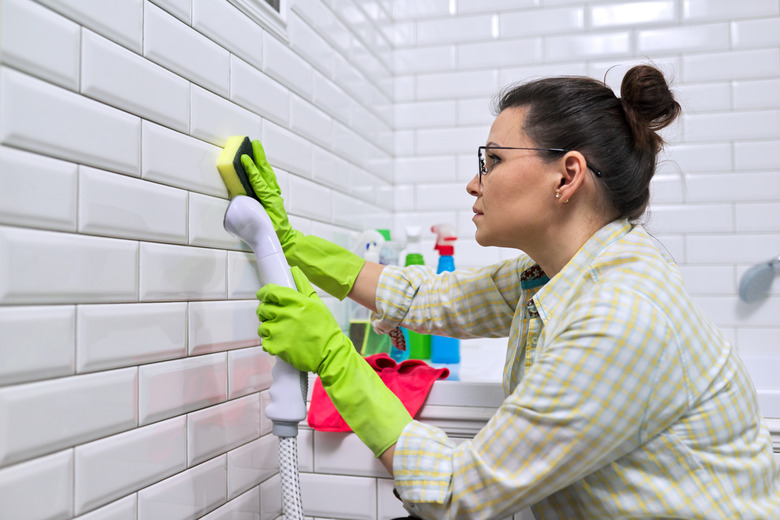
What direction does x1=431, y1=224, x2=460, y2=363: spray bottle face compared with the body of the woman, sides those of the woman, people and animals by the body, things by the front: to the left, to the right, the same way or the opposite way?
the same way

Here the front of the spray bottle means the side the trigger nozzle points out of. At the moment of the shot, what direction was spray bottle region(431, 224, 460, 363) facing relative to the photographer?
facing to the left of the viewer

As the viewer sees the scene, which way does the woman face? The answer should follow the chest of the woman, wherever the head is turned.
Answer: to the viewer's left

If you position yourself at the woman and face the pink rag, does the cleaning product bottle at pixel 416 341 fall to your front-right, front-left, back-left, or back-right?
front-right

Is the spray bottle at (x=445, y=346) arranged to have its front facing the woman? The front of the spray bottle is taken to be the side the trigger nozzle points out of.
no

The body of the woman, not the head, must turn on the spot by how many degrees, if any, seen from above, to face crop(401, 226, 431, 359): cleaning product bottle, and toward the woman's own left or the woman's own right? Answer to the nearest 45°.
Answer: approximately 45° to the woman's own right

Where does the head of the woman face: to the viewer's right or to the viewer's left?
to the viewer's left

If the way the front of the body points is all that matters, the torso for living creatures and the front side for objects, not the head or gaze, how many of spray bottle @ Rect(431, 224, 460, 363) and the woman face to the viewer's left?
2
